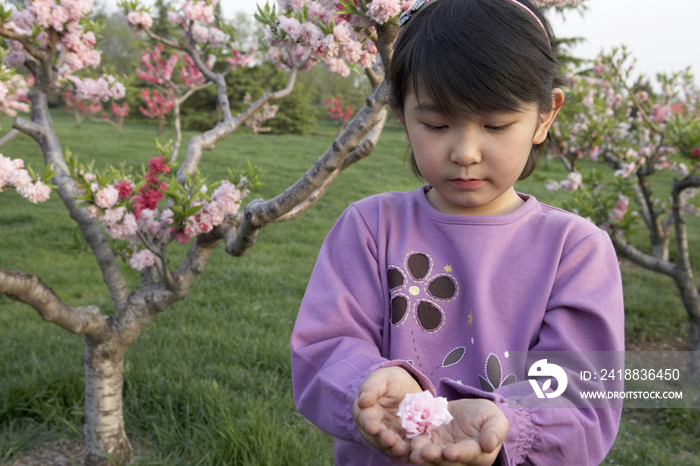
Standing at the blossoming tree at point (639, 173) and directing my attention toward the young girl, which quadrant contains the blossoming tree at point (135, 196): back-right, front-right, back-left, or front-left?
front-right

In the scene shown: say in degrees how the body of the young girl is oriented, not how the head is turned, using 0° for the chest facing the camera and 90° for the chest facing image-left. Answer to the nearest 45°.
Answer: approximately 0°

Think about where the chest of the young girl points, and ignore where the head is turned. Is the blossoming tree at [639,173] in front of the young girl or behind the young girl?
behind

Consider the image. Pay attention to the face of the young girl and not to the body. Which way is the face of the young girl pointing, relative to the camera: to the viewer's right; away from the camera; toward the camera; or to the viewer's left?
toward the camera

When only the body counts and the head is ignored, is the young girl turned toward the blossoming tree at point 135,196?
no
